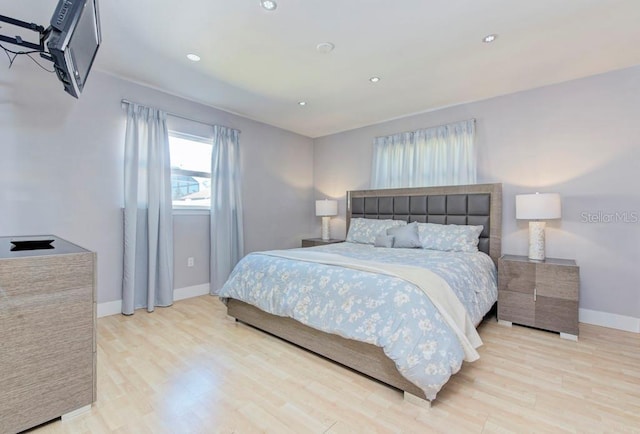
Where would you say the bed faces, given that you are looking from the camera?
facing the viewer and to the left of the viewer

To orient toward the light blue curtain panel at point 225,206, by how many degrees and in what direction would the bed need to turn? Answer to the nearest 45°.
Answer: approximately 90° to its right

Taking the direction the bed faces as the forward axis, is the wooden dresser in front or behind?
in front

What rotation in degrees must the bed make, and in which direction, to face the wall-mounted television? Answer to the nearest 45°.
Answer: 0° — it already faces it

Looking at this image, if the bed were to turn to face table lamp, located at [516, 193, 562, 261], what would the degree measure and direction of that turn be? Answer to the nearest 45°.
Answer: approximately 180°

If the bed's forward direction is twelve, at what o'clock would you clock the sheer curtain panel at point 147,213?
The sheer curtain panel is roughly at 2 o'clock from the bed.

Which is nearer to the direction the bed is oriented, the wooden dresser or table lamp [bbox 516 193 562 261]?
the wooden dresser

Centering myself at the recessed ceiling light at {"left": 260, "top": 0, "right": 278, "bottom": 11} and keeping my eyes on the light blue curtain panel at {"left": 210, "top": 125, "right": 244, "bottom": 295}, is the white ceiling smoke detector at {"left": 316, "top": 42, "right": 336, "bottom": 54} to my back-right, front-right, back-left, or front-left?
front-right

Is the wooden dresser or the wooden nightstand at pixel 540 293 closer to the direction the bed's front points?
the wooden dresser

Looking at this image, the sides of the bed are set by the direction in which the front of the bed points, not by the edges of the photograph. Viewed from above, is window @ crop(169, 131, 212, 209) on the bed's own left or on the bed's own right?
on the bed's own right
